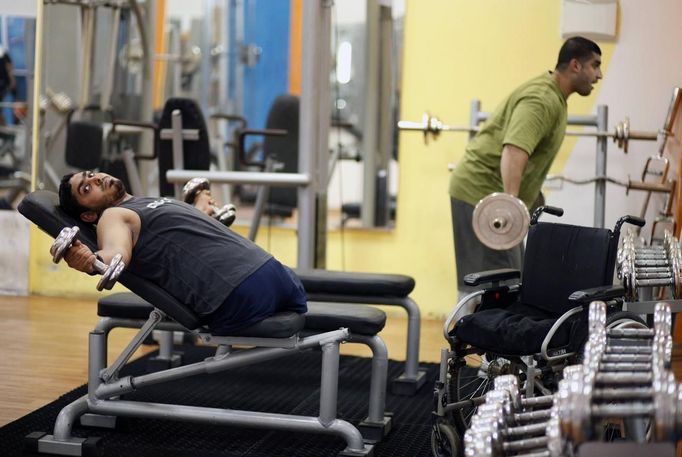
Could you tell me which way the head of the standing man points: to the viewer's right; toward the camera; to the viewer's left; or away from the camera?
to the viewer's right

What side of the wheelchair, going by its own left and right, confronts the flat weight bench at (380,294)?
right

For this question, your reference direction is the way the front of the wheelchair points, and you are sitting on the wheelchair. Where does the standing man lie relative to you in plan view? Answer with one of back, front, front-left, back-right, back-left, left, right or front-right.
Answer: back-right

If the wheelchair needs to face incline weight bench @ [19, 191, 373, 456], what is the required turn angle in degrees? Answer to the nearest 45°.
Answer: approximately 45° to its right

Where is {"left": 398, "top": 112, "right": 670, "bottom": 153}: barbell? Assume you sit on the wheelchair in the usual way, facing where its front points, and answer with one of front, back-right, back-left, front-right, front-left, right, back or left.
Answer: back-right

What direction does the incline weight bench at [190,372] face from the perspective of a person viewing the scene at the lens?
facing to the right of the viewer

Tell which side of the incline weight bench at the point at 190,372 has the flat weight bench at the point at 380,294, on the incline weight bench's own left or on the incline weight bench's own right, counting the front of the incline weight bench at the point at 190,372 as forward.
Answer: on the incline weight bench's own left

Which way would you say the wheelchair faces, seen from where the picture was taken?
facing the viewer and to the left of the viewer

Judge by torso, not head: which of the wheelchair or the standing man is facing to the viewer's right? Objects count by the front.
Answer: the standing man
